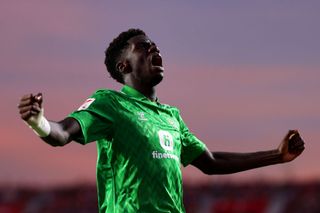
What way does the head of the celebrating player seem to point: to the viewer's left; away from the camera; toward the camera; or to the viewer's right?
to the viewer's right

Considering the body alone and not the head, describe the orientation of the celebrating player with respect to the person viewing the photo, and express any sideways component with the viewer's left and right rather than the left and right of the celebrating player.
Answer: facing the viewer and to the right of the viewer
